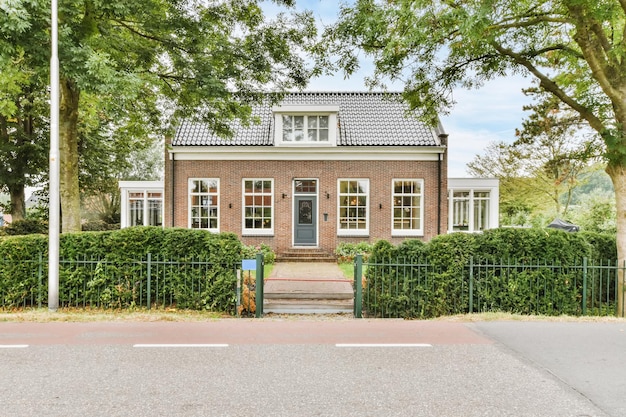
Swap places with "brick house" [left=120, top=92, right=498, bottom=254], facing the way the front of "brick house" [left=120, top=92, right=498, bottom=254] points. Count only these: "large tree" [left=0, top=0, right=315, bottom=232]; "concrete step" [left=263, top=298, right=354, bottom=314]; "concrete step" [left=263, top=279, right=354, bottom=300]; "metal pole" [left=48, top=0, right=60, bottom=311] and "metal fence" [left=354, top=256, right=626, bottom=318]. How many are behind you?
0

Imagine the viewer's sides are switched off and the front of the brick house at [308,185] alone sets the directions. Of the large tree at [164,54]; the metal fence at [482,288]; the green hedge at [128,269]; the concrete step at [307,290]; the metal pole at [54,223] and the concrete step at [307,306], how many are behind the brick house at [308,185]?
0

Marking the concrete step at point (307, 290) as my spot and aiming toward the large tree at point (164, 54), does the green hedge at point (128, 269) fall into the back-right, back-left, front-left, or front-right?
front-left

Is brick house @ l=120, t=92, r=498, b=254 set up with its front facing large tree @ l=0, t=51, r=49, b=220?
no

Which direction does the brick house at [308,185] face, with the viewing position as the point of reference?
facing the viewer

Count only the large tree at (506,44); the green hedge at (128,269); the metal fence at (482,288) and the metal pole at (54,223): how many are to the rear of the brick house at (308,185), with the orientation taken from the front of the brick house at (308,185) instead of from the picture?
0

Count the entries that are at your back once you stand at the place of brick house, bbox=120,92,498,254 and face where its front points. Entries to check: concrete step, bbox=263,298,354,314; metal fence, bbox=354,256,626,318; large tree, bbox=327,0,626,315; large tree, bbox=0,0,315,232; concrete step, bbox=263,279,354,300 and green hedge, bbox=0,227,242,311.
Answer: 0

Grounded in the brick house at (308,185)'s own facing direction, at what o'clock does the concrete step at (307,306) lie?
The concrete step is roughly at 12 o'clock from the brick house.

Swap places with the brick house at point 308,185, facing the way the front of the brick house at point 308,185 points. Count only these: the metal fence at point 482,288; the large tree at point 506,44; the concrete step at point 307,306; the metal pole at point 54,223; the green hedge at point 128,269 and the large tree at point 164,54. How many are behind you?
0

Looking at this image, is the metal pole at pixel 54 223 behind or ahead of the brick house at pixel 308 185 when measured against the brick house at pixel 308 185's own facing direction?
ahead

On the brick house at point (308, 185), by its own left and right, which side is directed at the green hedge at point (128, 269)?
front

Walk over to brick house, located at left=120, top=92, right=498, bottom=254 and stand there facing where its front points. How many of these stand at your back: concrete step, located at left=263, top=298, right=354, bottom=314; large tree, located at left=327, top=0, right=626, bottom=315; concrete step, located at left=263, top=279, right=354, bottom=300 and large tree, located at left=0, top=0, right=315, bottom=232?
0

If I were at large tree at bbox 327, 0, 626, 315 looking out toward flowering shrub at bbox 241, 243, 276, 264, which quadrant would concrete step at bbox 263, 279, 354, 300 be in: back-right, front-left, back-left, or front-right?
front-left
